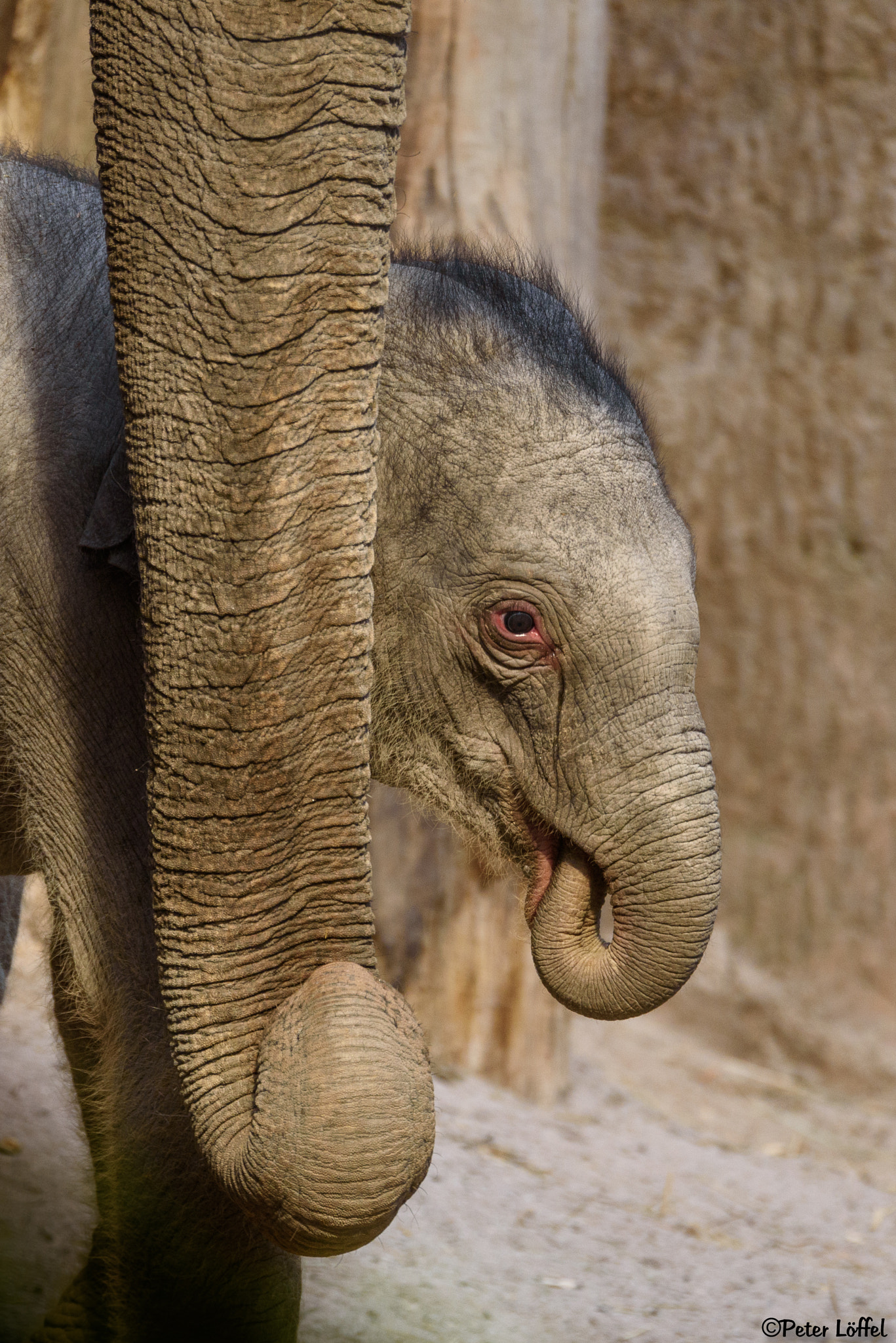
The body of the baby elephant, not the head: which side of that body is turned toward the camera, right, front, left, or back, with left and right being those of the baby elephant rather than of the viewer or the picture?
right
